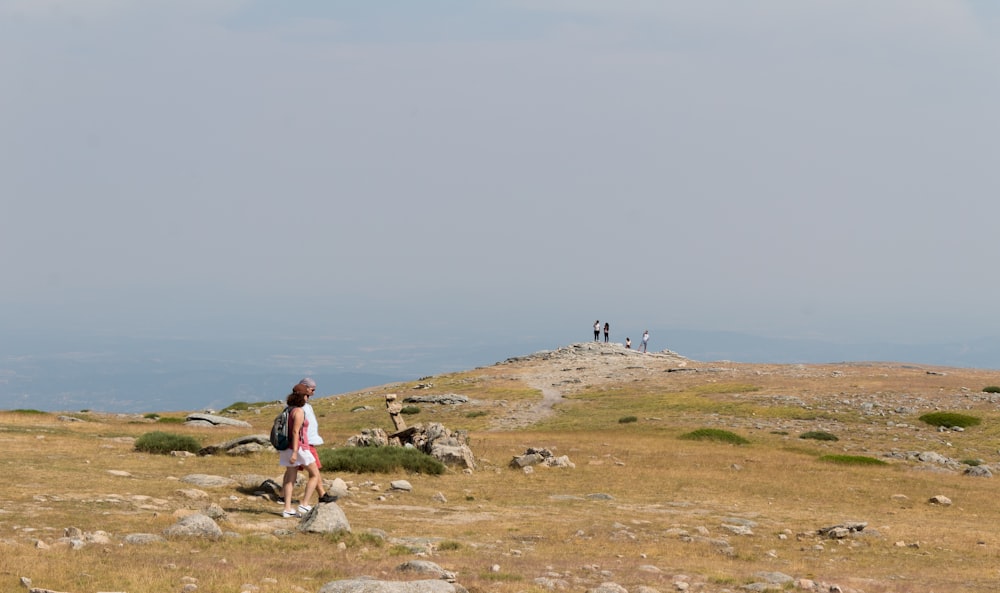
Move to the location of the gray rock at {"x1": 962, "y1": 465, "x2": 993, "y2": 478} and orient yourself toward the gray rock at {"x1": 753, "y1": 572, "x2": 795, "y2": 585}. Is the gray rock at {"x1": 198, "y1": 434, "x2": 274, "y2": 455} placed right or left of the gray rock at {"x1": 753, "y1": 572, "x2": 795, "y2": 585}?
right

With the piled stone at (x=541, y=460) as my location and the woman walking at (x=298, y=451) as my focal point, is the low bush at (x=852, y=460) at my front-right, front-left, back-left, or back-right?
back-left

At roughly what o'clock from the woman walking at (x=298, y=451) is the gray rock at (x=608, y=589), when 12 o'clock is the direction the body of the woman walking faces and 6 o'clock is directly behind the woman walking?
The gray rock is roughly at 2 o'clock from the woman walking.

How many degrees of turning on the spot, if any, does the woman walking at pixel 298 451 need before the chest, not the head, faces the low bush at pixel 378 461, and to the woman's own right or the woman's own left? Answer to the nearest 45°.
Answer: approximately 90° to the woman's own left

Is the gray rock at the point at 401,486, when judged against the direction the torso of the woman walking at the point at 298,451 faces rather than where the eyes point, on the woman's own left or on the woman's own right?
on the woman's own left

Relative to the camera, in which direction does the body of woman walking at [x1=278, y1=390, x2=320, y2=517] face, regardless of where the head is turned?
to the viewer's right

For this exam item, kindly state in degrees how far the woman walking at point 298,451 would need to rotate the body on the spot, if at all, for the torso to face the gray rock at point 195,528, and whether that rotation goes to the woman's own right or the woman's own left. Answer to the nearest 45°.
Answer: approximately 135° to the woman's own right

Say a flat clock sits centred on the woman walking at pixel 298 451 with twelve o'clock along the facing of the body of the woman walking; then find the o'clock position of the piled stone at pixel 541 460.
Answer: The piled stone is roughly at 10 o'clock from the woman walking.

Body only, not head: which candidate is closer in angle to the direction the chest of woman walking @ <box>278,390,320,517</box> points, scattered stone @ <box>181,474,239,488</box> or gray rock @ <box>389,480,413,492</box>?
the gray rock

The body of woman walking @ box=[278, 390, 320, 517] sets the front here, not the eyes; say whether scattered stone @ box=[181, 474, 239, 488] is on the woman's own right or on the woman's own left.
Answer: on the woman's own left

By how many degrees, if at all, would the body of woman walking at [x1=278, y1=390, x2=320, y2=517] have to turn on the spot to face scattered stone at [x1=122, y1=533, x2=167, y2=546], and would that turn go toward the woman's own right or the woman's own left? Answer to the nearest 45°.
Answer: approximately 135° to the woman's own right

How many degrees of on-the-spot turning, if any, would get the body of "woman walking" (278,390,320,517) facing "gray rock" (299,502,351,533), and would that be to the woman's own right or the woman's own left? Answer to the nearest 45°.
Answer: approximately 90° to the woman's own right

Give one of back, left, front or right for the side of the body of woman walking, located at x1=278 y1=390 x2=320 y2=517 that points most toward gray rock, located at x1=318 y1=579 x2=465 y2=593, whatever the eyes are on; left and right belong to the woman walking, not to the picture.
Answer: right
